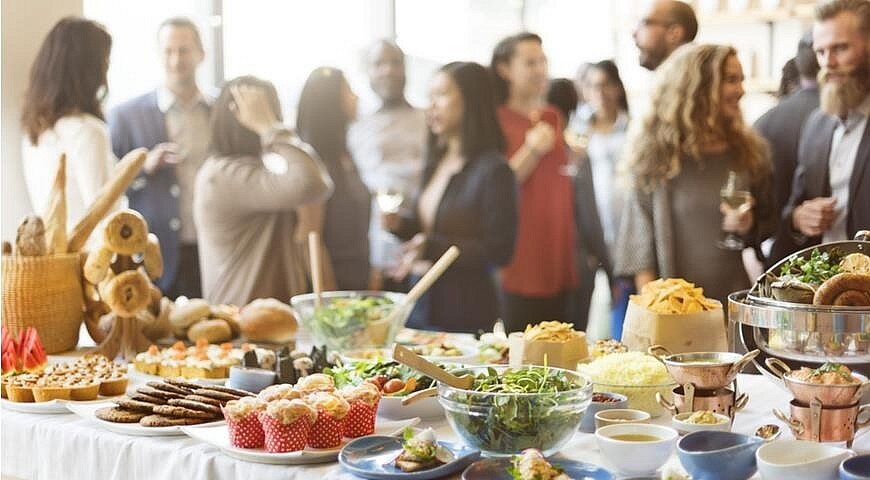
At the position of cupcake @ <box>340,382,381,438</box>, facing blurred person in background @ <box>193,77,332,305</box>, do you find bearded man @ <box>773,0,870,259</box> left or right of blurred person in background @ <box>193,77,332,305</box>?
right

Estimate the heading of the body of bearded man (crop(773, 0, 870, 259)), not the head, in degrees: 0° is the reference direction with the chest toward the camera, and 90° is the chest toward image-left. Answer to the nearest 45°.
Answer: approximately 45°

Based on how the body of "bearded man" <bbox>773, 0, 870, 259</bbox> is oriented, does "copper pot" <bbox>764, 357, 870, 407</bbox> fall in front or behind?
in front

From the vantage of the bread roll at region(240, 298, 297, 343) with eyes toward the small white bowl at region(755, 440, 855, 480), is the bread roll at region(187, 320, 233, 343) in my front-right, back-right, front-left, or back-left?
back-right

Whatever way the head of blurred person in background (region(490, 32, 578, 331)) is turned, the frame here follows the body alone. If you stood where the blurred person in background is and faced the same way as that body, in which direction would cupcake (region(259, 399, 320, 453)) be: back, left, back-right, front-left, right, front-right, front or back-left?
front-right

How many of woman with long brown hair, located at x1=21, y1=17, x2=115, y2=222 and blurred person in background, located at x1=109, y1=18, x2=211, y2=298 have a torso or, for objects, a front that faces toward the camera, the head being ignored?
1

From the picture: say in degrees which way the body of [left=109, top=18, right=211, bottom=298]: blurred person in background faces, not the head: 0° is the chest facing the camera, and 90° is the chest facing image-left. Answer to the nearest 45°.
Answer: approximately 0°

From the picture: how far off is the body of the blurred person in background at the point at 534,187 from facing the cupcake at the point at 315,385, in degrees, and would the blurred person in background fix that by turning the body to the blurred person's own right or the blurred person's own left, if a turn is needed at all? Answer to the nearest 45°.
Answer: approximately 45° to the blurred person's own right

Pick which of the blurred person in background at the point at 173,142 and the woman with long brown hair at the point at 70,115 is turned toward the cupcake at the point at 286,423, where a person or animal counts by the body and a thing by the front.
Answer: the blurred person in background

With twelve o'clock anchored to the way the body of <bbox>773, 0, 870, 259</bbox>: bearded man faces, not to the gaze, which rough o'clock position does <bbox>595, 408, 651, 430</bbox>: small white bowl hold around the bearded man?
The small white bowl is roughly at 11 o'clock from the bearded man.
